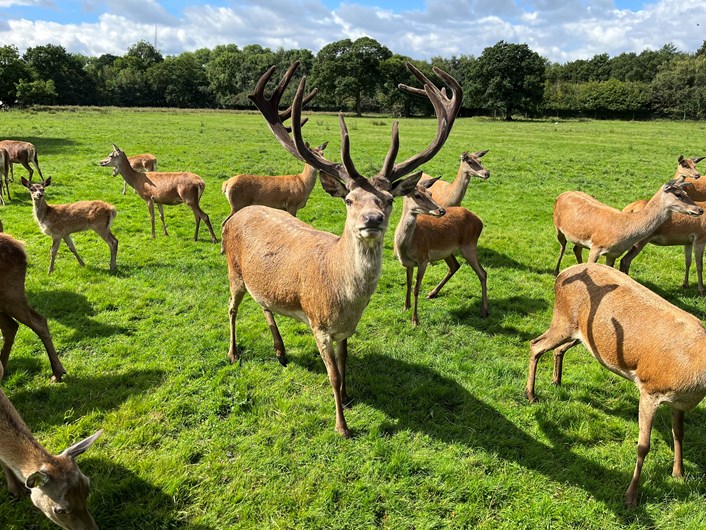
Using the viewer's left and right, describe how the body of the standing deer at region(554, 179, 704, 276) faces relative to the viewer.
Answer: facing to the right of the viewer

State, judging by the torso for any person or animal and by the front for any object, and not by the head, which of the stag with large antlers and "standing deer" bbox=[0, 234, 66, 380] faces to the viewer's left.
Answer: the standing deer

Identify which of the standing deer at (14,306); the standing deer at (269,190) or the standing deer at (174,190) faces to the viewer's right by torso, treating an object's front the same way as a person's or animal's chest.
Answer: the standing deer at (269,190)

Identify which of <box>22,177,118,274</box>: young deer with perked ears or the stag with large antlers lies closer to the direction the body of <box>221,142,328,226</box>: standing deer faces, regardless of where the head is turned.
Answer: the stag with large antlers

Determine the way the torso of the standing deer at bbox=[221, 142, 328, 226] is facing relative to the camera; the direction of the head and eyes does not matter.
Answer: to the viewer's right

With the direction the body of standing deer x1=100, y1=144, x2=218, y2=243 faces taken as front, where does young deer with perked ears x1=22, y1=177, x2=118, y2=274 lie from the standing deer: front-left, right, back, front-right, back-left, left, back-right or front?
front-left

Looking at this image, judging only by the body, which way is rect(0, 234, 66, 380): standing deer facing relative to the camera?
to the viewer's left

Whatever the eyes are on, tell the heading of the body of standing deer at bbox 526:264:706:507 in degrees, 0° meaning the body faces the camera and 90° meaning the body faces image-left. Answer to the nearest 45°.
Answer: approximately 315°

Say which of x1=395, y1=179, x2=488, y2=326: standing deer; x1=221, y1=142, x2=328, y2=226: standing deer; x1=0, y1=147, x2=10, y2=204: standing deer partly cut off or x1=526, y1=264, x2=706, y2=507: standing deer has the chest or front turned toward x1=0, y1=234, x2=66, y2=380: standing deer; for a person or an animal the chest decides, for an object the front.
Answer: x1=395, y1=179, x2=488, y2=326: standing deer

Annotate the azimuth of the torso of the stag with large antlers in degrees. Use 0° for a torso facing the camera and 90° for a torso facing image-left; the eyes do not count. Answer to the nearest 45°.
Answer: approximately 315°

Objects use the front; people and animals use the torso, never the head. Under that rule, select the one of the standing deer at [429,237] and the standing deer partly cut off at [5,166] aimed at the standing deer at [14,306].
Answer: the standing deer at [429,237]
